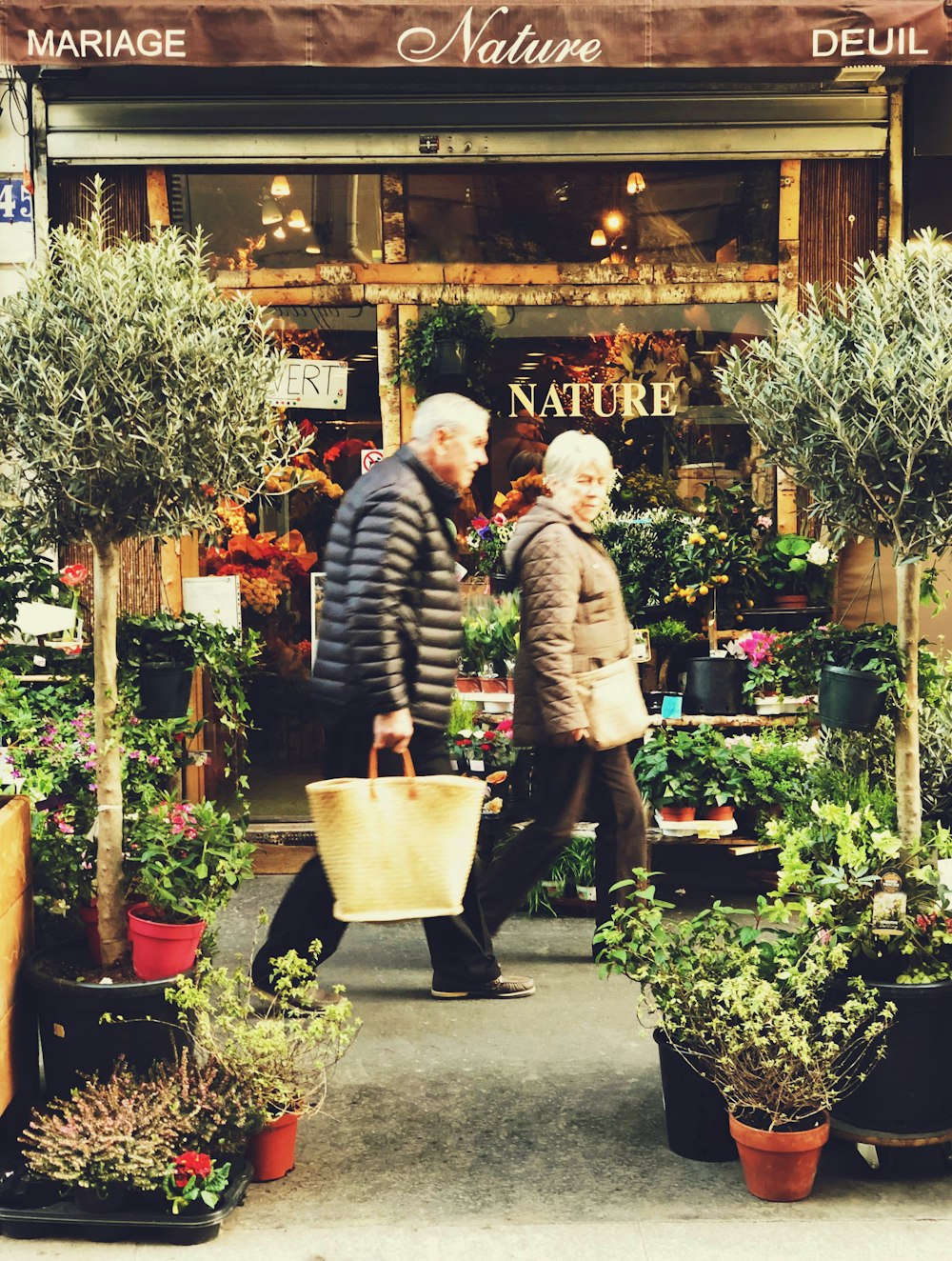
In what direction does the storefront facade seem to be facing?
toward the camera

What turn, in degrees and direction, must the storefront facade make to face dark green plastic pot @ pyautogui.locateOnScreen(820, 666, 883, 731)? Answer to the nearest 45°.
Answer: approximately 45° to its left

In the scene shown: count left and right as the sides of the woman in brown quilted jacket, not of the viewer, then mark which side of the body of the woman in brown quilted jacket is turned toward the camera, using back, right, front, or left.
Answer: right

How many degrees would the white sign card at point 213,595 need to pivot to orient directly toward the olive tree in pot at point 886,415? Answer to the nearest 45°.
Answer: approximately 45° to its left

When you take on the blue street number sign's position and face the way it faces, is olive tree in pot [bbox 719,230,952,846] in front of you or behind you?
in front

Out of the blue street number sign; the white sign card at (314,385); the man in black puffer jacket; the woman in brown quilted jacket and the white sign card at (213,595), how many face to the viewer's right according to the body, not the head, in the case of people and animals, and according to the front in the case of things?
2

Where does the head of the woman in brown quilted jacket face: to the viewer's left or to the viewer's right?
to the viewer's right

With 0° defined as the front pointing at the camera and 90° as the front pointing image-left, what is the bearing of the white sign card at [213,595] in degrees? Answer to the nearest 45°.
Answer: approximately 0°

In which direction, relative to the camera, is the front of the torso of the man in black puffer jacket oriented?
to the viewer's right

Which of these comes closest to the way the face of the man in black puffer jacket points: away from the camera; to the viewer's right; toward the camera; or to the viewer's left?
to the viewer's right

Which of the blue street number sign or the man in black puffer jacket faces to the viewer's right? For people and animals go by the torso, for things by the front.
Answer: the man in black puffer jacket

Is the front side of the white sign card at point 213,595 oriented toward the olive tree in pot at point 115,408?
yes

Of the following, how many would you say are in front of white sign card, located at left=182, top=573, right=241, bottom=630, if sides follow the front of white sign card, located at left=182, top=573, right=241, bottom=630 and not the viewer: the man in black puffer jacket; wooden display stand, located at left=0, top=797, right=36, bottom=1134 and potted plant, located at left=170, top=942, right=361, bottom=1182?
3

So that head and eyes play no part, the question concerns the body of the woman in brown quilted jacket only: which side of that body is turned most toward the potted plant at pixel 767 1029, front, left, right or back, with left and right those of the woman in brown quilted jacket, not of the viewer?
right

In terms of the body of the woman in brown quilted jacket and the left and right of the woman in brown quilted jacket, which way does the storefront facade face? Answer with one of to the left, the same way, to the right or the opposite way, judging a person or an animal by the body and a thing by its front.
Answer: to the right
